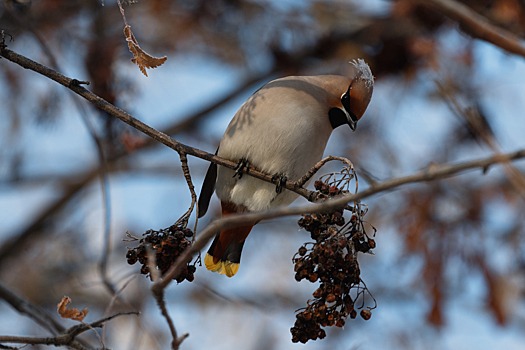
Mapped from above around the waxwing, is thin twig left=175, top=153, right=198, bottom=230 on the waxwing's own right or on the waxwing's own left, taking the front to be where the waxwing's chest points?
on the waxwing's own right

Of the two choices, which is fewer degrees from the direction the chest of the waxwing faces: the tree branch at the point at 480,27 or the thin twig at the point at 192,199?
the tree branch

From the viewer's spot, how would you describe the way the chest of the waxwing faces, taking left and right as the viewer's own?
facing the viewer and to the right of the viewer
